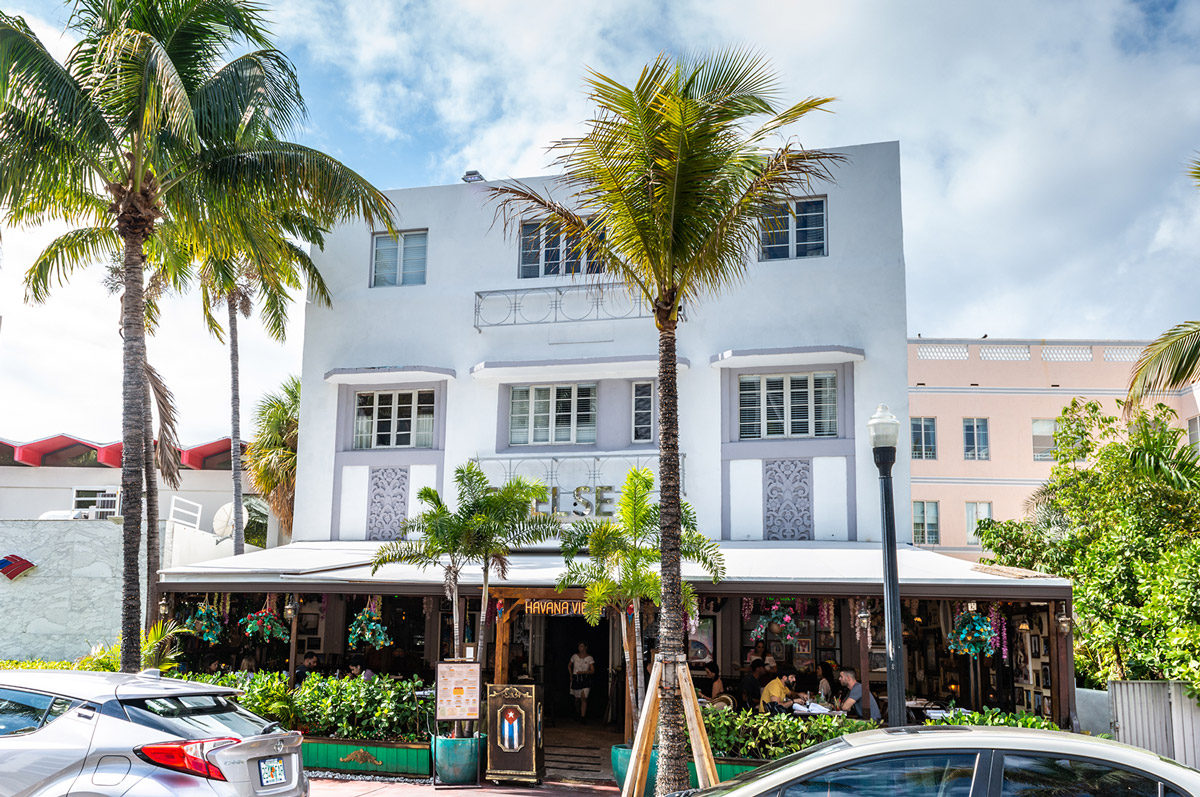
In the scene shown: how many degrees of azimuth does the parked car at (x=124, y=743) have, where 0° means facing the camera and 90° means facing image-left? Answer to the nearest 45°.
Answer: approximately 135°

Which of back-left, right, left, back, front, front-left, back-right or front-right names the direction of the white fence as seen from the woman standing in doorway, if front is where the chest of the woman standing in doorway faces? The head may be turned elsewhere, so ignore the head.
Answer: front-left

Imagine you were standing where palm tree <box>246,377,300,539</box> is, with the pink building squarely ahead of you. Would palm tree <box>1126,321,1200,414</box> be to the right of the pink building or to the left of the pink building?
right

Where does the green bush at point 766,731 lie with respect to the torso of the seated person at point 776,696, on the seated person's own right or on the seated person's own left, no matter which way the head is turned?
on the seated person's own right

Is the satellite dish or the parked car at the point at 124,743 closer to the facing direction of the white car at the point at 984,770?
the parked car

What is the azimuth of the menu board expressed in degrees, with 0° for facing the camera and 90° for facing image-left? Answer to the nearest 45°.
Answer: approximately 0°

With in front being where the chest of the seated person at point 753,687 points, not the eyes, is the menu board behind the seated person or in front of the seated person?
behind

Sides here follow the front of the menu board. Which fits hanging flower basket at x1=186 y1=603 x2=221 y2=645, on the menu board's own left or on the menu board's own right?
on the menu board's own right

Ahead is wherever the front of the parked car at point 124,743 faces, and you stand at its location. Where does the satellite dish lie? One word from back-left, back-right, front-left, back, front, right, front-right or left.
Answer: front-right

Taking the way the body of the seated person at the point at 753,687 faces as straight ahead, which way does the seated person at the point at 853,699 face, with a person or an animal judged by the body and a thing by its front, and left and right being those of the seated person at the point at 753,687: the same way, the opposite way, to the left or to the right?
the opposite way

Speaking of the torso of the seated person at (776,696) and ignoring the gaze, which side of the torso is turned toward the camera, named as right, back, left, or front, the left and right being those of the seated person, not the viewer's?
right

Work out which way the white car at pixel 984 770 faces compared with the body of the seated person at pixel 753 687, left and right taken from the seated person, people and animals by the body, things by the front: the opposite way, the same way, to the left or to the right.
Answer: the opposite way

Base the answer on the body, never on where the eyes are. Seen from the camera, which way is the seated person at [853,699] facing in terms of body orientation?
to the viewer's left

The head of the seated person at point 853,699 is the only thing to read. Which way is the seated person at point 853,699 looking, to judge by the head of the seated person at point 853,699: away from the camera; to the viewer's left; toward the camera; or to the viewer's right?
to the viewer's left
